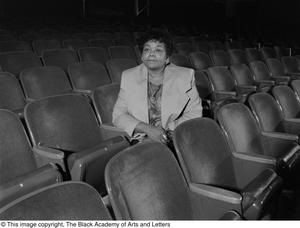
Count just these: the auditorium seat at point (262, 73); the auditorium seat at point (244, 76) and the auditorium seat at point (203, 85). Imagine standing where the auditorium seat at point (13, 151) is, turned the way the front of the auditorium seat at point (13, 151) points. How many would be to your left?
3

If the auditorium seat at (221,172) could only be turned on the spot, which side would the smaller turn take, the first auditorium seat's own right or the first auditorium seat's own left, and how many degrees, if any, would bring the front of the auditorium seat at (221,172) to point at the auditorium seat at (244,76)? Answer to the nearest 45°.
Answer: approximately 135° to the first auditorium seat's own left

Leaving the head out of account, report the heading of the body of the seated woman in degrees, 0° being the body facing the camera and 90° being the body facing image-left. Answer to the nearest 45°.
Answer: approximately 0°

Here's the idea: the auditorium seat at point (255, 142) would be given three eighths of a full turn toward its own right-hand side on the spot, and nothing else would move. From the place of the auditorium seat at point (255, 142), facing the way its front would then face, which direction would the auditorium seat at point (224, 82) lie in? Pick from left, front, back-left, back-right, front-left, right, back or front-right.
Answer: right
